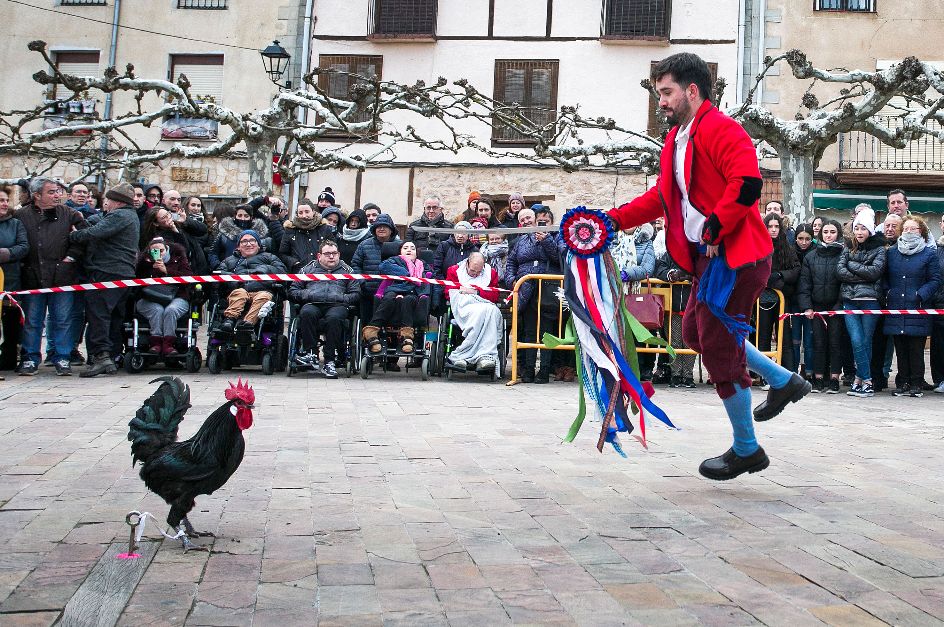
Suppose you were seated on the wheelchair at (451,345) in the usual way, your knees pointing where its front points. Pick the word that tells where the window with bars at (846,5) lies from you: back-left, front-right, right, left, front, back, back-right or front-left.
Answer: back-left

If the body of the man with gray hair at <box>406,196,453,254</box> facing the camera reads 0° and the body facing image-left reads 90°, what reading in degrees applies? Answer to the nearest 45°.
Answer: approximately 0°

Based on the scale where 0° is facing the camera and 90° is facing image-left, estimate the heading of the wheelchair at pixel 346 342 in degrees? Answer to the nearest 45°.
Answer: approximately 0°

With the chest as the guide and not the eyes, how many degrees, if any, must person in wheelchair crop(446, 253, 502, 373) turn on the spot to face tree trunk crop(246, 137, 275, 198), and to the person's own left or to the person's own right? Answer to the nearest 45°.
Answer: approximately 135° to the person's own right

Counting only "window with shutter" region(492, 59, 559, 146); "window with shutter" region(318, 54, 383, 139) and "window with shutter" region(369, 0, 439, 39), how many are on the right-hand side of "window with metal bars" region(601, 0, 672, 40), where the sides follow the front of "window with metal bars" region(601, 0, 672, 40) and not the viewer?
3

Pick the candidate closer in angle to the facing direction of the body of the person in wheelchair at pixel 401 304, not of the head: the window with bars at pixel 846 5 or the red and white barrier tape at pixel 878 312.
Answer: the red and white barrier tape

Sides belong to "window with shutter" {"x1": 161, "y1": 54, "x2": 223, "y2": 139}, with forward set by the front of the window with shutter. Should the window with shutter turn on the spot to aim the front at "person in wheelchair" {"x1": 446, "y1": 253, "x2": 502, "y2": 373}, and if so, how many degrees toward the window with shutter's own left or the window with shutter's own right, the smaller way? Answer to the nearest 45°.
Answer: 0° — it already faces them

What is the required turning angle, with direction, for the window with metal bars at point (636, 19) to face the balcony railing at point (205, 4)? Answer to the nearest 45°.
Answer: approximately 90° to its right

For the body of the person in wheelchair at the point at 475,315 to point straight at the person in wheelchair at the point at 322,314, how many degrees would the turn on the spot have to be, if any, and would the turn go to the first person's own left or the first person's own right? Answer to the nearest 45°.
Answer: approximately 90° to the first person's own right
